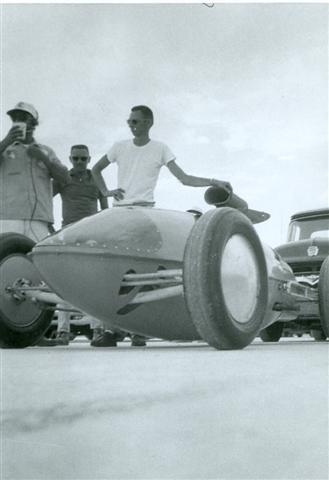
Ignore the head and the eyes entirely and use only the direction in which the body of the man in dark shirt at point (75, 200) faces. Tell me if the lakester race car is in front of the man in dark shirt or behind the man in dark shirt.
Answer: in front

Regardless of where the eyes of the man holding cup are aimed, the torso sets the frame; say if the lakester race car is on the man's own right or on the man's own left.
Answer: on the man's own left

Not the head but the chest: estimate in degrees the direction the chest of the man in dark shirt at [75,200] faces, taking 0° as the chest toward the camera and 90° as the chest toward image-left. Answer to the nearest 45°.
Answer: approximately 0°

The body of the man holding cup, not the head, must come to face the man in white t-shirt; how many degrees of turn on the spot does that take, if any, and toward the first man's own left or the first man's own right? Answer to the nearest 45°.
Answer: approximately 90° to the first man's own left

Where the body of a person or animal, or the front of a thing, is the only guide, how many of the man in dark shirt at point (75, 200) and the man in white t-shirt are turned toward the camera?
2

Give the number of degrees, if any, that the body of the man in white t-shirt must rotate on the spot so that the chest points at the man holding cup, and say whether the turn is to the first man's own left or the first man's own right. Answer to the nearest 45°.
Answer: approximately 90° to the first man's own right

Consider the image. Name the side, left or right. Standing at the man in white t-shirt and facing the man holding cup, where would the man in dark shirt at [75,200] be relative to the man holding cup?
right

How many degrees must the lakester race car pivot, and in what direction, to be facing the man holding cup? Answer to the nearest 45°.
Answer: approximately 90° to its right

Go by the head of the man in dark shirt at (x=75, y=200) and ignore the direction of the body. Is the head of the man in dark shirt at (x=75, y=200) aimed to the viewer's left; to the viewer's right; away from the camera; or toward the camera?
toward the camera

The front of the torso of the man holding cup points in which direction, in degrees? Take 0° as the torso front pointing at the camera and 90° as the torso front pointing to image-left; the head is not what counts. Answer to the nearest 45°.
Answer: approximately 45°

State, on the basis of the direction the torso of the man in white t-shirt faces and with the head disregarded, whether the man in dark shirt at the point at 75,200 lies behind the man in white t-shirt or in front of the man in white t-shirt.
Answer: behind

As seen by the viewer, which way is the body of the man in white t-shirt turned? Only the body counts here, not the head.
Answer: toward the camera
